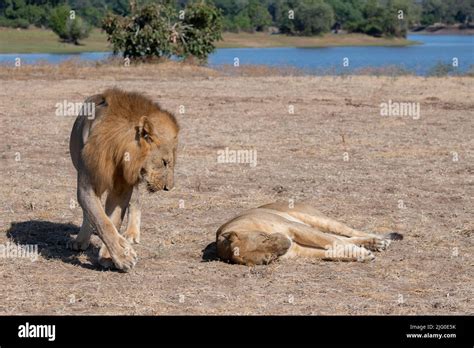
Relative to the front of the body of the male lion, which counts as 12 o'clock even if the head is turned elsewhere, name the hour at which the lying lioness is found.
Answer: The lying lioness is roughly at 10 o'clock from the male lion.

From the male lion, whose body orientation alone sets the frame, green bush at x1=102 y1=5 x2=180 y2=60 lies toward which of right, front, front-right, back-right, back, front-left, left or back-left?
back-left

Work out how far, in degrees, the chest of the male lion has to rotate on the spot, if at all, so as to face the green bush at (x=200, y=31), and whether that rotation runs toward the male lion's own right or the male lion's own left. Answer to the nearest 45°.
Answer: approximately 135° to the male lion's own left

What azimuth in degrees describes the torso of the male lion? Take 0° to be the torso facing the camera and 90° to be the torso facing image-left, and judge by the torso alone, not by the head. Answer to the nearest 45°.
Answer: approximately 315°

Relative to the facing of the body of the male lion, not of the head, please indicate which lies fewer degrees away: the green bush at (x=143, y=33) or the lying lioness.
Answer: the lying lioness

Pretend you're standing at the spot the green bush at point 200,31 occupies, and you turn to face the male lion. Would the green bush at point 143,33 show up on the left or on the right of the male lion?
right
